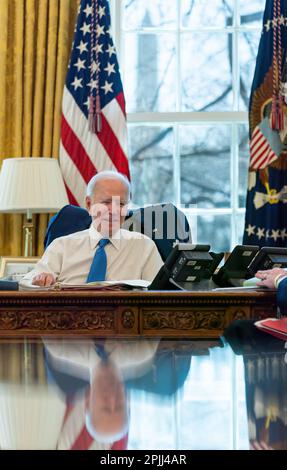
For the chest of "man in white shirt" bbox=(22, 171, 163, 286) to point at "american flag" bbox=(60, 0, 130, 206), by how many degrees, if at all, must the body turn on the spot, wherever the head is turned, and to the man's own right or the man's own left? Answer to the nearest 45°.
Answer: approximately 180°

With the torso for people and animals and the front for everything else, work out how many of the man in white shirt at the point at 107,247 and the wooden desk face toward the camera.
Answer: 2

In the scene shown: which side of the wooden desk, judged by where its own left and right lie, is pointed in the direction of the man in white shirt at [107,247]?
back

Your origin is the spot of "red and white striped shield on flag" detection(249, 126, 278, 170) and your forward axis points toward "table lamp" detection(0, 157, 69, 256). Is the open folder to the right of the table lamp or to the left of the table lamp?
left

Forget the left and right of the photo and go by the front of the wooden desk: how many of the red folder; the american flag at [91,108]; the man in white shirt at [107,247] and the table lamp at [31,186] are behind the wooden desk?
3

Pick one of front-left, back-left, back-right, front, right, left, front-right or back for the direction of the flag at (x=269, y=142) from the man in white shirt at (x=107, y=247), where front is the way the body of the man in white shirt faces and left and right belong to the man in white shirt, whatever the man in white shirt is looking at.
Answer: back-left

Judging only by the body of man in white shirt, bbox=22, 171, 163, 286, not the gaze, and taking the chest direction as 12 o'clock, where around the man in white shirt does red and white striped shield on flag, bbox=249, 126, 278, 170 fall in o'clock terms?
The red and white striped shield on flag is roughly at 7 o'clock from the man in white shirt.
